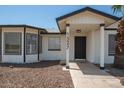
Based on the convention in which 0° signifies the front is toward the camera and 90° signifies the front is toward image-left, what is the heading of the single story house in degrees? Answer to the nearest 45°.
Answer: approximately 0°
